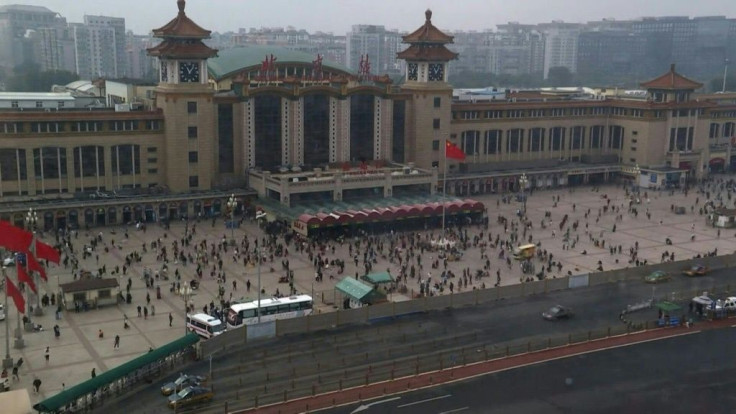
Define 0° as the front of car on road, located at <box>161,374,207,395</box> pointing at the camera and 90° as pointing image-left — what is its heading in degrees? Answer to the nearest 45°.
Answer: approximately 45°

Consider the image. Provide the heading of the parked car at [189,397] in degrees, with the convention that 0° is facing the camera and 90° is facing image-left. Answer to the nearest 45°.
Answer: approximately 45°

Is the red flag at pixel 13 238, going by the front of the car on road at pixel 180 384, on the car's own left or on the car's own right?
on the car's own right

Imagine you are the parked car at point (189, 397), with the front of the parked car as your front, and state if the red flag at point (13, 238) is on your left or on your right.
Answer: on your right
